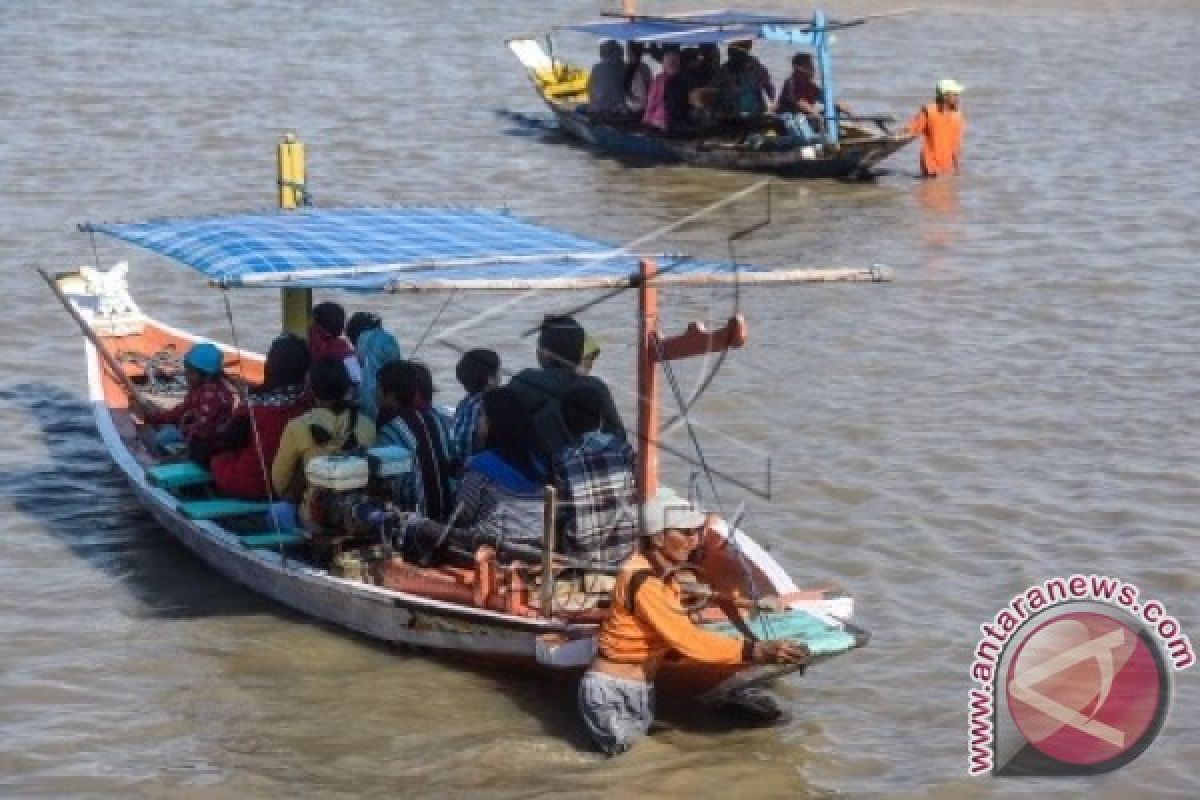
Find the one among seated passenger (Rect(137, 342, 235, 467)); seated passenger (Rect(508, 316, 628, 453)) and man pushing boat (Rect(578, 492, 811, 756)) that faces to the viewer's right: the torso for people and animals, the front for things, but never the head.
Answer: the man pushing boat

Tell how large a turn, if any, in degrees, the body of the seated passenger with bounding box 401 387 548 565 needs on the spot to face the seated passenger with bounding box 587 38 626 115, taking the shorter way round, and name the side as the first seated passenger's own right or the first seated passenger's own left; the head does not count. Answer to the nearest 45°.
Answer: approximately 45° to the first seated passenger's own right

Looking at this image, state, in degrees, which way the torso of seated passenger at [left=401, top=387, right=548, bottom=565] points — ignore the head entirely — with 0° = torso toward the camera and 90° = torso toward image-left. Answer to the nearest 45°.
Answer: approximately 135°

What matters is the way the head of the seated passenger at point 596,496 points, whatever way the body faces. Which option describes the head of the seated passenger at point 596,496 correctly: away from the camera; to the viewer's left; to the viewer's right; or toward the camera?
away from the camera

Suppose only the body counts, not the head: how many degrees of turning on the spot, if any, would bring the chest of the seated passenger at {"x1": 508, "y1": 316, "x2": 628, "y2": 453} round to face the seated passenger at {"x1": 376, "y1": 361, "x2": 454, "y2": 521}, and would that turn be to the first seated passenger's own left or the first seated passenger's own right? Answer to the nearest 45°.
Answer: approximately 45° to the first seated passenger's own left

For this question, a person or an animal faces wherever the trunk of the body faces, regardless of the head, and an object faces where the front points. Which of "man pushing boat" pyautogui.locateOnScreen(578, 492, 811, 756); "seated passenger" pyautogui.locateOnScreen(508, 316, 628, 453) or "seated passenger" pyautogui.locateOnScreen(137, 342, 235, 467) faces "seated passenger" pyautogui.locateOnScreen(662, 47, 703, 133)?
"seated passenger" pyautogui.locateOnScreen(508, 316, 628, 453)

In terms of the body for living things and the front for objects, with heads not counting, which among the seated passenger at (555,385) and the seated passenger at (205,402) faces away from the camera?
the seated passenger at (555,385)

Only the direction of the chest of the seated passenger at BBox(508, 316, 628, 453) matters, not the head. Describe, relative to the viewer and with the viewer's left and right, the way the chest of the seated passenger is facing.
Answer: facing away from the viewer

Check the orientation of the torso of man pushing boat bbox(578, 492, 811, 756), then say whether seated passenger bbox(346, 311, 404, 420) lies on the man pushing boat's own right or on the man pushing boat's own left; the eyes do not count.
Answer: on the man pushing boat's own left

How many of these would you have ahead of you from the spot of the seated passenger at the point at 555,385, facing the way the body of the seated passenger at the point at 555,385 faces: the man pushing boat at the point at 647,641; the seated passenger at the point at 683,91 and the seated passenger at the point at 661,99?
2

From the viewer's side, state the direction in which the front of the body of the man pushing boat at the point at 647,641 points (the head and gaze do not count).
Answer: to the viewer's right
